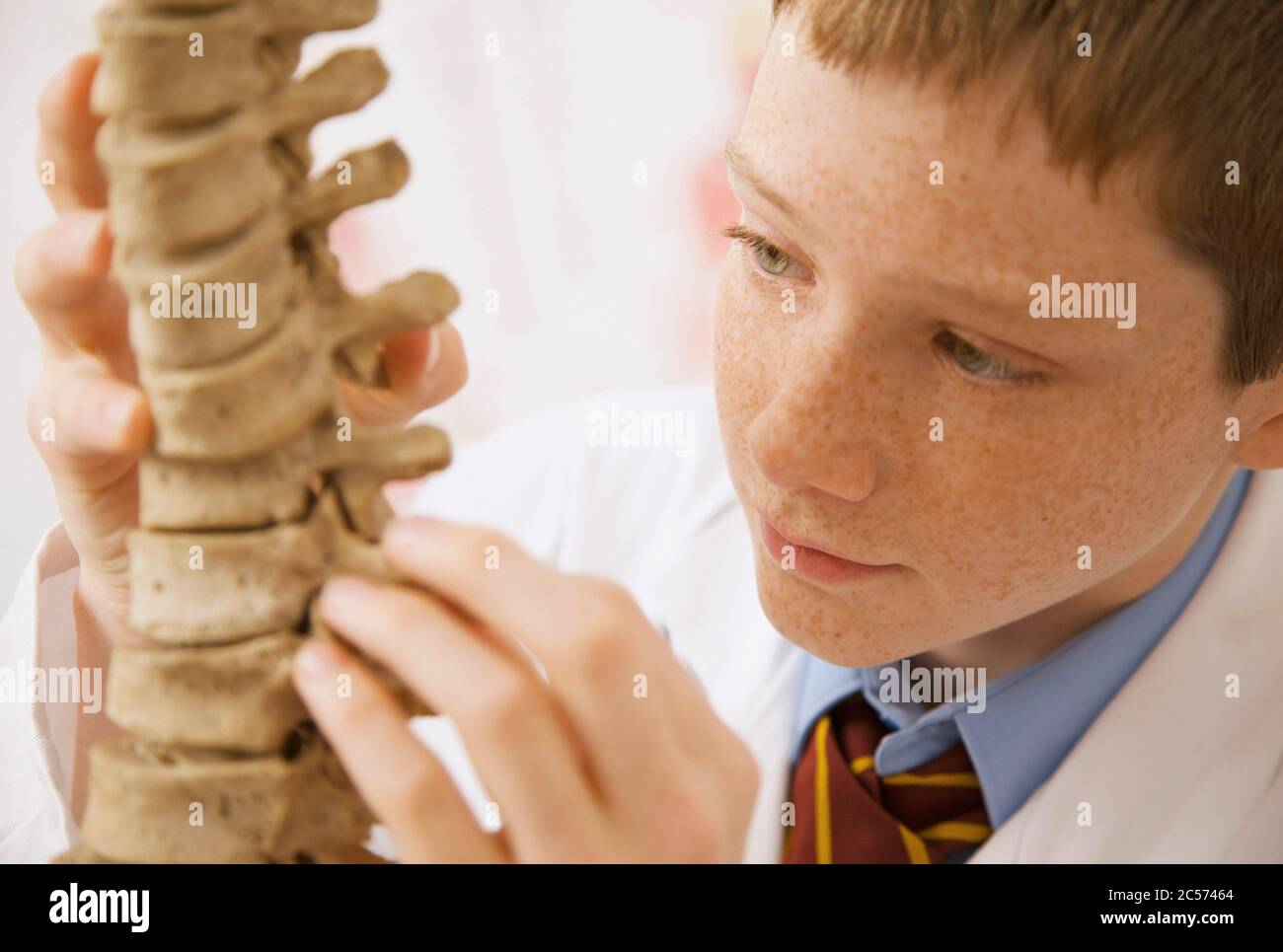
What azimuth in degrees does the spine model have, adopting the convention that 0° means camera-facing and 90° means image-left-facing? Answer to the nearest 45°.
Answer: approximately 45°

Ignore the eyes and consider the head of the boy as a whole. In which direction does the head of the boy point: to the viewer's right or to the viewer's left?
to the viewer's left

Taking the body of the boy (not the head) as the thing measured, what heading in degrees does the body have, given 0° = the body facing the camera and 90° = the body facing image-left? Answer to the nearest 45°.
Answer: approximately 45°
